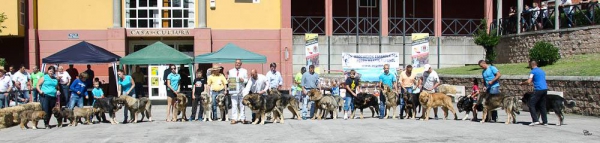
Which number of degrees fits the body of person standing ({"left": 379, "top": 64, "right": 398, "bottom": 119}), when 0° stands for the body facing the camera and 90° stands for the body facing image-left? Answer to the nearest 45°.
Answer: approximately 0°

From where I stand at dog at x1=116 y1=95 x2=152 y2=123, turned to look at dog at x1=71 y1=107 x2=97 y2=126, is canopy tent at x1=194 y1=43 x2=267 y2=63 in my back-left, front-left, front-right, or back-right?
back-right

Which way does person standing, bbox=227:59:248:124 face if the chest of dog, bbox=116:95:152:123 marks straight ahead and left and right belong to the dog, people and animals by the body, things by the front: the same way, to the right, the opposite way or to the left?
to the left

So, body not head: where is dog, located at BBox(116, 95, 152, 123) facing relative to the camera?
to the viewer's left

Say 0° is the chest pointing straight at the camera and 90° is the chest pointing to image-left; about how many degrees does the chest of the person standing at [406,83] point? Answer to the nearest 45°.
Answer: approximately 0°

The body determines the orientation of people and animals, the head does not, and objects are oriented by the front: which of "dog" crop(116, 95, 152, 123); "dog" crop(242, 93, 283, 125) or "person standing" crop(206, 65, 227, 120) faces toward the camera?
the person standing
